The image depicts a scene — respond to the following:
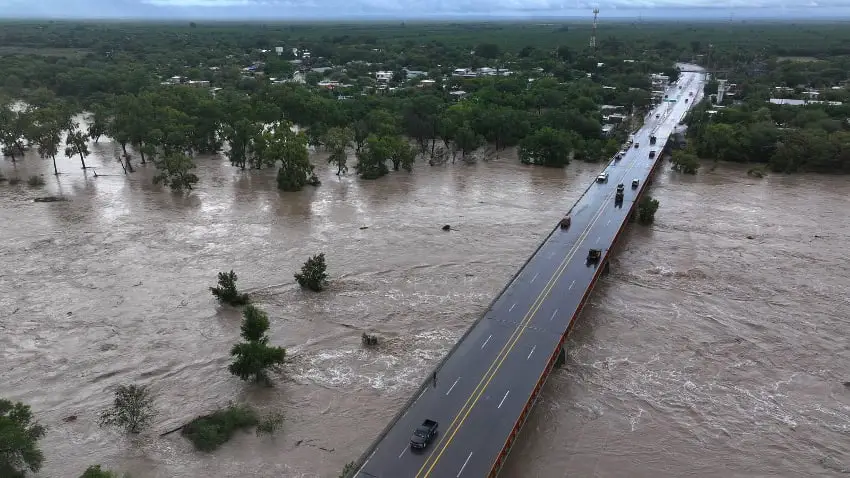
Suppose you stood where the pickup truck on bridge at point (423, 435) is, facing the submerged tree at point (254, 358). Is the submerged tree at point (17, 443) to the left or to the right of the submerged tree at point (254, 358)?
left

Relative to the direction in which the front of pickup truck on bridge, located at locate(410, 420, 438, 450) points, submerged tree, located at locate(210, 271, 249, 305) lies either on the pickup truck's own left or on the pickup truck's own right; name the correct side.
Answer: on the pickup truck's own right

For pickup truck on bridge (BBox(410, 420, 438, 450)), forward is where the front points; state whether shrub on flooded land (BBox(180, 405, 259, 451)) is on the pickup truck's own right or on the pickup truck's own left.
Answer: on the pickup truck's own right

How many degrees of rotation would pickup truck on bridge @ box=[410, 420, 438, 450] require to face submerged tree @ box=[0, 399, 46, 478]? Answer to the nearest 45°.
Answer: approximately 45° to its right

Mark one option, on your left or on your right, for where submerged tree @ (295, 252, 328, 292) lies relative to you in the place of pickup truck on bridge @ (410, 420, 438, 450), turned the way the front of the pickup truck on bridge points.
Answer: on your right

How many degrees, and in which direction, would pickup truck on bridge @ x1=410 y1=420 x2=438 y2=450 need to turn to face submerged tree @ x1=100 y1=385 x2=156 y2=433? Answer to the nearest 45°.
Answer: approximately 45° to its right

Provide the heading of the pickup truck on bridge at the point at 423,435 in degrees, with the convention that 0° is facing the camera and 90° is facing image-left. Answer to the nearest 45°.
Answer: approximately 45°

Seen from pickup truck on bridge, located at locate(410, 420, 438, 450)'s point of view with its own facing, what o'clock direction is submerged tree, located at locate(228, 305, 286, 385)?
The submerged tree is roughly at 3 o'clock from the pickup truck on bridge.

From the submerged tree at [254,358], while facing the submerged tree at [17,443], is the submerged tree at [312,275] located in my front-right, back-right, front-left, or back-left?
back-right

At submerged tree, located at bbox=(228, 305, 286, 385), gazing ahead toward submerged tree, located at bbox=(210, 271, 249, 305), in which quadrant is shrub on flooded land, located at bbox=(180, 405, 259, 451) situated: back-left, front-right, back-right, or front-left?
back-left
